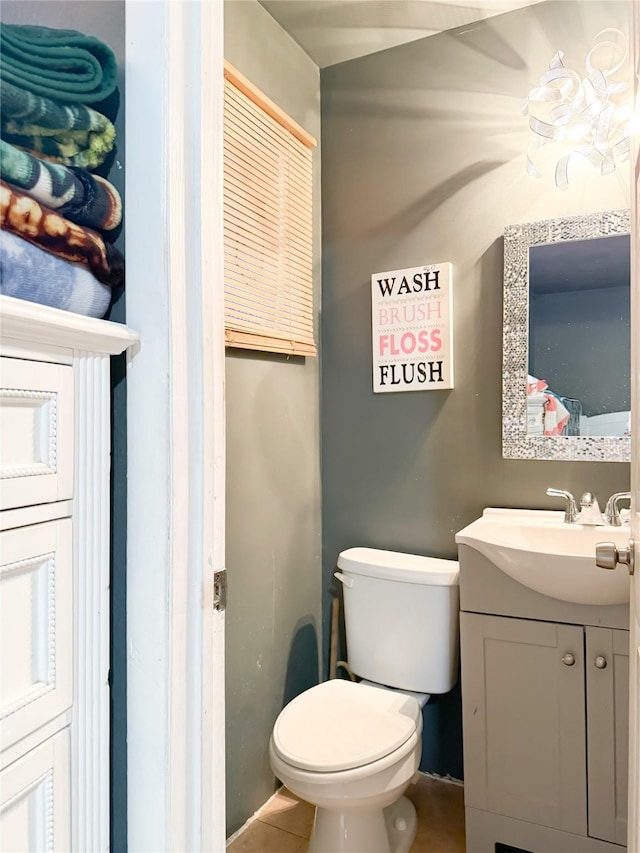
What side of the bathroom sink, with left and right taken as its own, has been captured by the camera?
front

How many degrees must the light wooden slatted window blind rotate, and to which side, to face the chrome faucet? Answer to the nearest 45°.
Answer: approximately 45° to its left

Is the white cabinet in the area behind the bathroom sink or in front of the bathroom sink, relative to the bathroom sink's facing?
in front

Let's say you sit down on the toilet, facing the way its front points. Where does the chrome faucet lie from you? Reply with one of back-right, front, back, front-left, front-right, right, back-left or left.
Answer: back-left

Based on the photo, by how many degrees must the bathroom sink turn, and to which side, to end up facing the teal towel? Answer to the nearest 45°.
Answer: approximately 45° to its right

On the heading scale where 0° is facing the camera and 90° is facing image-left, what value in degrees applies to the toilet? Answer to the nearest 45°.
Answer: approximately 45°

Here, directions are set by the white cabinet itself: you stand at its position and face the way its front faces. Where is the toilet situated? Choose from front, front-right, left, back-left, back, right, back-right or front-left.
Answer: left

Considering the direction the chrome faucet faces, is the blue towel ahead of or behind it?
ahead

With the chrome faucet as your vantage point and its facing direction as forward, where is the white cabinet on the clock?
The white cabinet is roughly at 1 o'clock from the chrome faucet.

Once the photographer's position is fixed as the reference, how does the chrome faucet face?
facing the viewer
